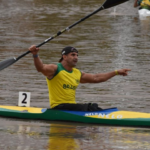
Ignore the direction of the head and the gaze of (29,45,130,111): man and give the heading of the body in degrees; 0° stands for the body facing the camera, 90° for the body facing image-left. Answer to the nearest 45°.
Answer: approximately 315°

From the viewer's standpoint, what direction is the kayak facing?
to the viewer's right
